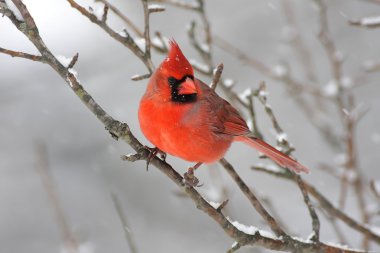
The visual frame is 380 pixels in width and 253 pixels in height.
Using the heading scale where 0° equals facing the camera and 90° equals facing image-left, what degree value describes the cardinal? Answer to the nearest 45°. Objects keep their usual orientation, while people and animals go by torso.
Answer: approximately 45°
